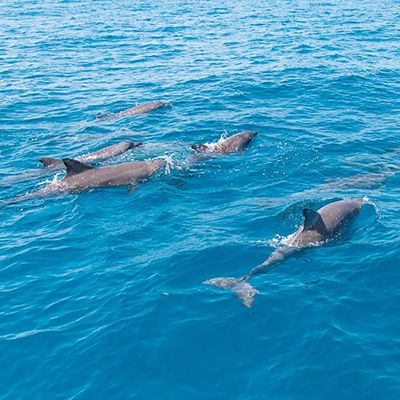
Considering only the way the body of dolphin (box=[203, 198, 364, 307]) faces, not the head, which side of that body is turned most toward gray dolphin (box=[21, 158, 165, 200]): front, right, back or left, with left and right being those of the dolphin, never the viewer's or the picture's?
left

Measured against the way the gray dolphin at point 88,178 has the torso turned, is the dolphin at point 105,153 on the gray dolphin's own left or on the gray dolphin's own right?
on the gray dolphin's own left

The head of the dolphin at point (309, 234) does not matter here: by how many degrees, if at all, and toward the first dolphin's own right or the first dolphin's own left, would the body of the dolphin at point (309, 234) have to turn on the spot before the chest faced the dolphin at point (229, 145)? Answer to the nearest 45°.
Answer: approximately 45° to the first dolphin's own left

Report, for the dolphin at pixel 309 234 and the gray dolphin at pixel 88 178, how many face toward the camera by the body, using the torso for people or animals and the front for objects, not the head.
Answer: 0

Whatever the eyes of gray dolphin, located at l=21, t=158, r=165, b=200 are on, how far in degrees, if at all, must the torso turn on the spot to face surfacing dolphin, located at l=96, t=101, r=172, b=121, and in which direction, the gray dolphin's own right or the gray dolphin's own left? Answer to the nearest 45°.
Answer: approximately 90° to the gray dolphin's own left

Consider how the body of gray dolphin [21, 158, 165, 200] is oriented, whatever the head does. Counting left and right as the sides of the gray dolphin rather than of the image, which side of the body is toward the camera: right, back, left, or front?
right

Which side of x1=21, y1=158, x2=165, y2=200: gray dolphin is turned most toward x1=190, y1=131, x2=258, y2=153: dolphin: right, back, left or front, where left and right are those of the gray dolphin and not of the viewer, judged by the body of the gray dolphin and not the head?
front

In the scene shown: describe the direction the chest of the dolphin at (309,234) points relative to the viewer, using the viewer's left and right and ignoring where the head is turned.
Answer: facing away from the viewer and to the right of the viewer

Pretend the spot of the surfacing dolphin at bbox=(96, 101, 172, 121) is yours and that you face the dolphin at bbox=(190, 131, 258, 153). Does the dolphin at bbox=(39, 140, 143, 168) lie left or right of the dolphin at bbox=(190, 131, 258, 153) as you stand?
right

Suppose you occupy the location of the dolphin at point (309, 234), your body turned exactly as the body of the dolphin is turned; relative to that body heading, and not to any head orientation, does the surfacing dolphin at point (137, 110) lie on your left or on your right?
on your left

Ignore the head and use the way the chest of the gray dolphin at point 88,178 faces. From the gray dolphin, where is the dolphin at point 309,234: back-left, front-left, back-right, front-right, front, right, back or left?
front-right

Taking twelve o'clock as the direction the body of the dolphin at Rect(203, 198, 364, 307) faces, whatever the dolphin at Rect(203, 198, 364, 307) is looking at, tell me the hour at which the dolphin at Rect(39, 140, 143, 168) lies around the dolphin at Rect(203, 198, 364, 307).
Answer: the dolphin at Rect(39, 140, 143, 168) is roughly at 9 o'clock from the dolphin at Rect(203, 198, 364, 307).
